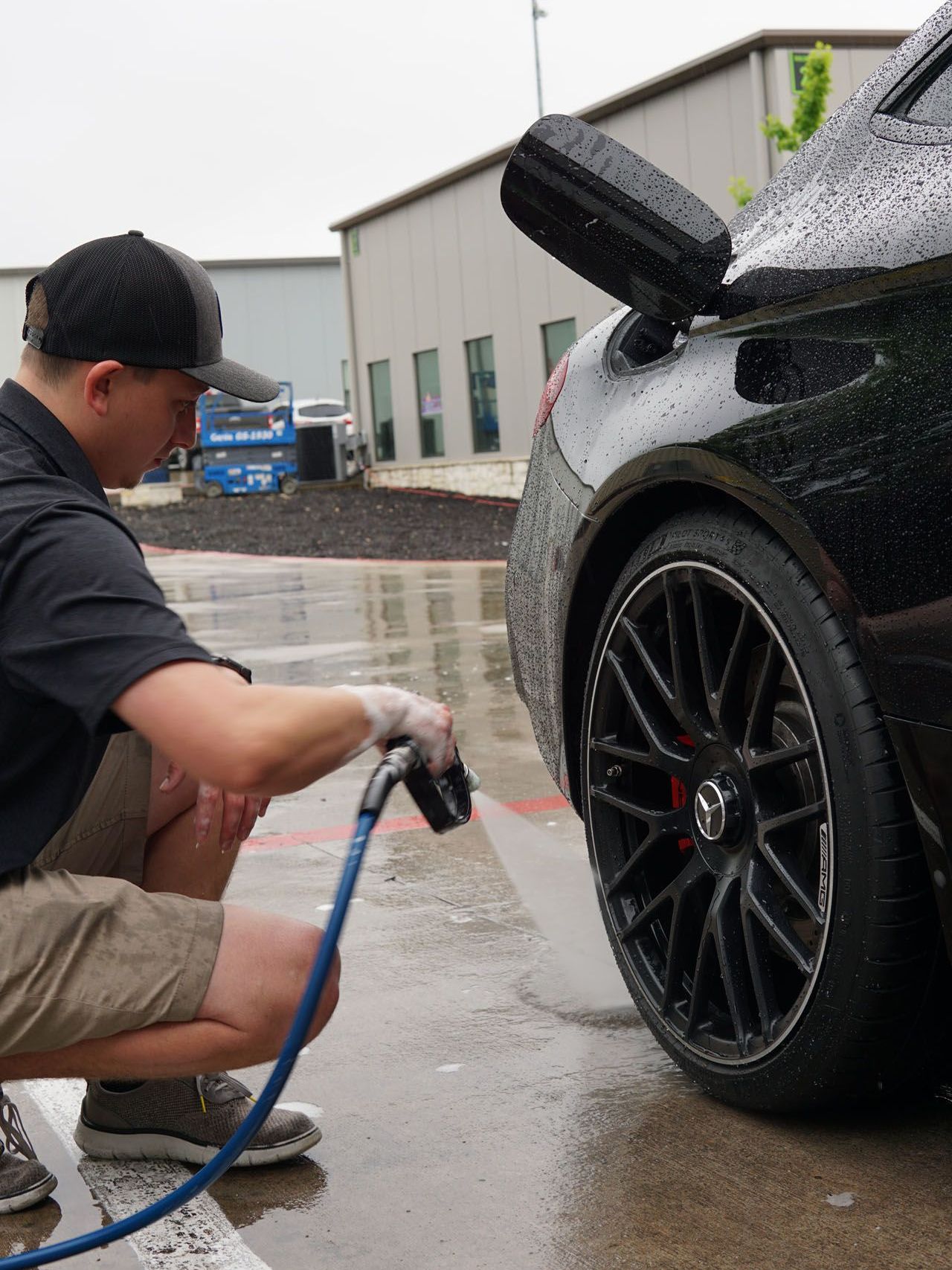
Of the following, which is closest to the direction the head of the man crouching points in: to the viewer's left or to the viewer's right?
to the viewer's right

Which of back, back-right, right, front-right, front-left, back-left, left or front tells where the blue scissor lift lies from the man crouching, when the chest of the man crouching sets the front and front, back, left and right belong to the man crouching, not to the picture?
left

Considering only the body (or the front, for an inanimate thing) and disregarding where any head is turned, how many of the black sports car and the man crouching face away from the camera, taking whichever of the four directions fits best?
0

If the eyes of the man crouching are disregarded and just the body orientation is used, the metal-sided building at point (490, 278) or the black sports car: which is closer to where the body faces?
the black sports car

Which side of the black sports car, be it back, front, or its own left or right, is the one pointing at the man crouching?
right

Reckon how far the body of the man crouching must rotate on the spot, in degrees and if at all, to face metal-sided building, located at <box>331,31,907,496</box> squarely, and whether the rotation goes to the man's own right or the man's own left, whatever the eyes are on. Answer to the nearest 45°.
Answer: approximately 90° to the man's own left

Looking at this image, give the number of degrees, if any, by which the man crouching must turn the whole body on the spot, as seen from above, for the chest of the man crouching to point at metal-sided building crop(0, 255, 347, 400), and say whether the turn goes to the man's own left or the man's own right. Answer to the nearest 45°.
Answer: approximately 90° to the man's own left

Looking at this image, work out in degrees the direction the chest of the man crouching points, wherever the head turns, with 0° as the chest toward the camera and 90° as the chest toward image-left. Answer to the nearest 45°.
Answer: approximately 270°
